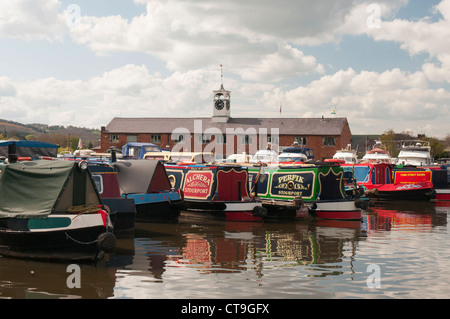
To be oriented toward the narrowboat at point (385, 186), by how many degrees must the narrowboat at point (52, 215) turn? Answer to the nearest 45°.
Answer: approximately 90° to its left

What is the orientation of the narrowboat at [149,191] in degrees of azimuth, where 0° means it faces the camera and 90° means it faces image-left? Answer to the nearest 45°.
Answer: approximately 315°

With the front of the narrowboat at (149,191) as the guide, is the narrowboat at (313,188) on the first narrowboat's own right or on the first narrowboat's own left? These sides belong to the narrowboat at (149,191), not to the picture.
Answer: on the first narrowboat's own left

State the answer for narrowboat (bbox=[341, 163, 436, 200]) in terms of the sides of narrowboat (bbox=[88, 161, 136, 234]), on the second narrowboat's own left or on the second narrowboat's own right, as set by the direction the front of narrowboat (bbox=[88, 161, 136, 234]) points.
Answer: on the second narrowboat's own left

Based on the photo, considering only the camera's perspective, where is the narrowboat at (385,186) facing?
facing the viewer and to the right of the viewer

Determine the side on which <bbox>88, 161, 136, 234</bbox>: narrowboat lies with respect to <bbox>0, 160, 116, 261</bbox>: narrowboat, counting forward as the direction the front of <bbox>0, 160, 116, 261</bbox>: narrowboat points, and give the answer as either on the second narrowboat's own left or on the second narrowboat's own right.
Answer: on the second narrowboat's own left

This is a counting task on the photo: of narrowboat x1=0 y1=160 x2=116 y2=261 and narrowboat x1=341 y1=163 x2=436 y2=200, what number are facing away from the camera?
0

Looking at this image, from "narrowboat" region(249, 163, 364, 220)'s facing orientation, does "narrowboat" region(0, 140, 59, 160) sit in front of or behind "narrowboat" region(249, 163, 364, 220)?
in front
